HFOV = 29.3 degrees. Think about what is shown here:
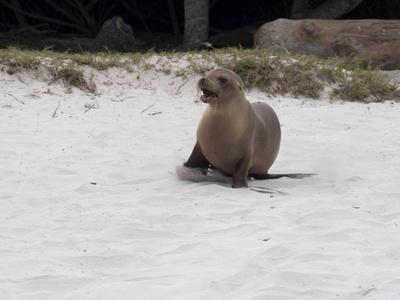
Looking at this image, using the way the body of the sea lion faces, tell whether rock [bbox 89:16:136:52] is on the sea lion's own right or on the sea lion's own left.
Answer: on the sea lion's own right

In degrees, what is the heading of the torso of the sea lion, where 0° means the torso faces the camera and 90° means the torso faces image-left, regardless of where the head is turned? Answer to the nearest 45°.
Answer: approximately 45°

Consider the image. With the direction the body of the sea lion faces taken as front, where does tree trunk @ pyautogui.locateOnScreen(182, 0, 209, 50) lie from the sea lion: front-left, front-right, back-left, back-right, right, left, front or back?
back-right

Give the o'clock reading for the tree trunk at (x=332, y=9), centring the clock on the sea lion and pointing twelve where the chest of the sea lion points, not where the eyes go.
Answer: The tree trunk is roughly at 5 o'clock from the sea lion.

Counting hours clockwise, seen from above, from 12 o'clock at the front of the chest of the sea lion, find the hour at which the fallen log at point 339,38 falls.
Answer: The fallen log is roughly at 5 o'clock from the sea lion.
